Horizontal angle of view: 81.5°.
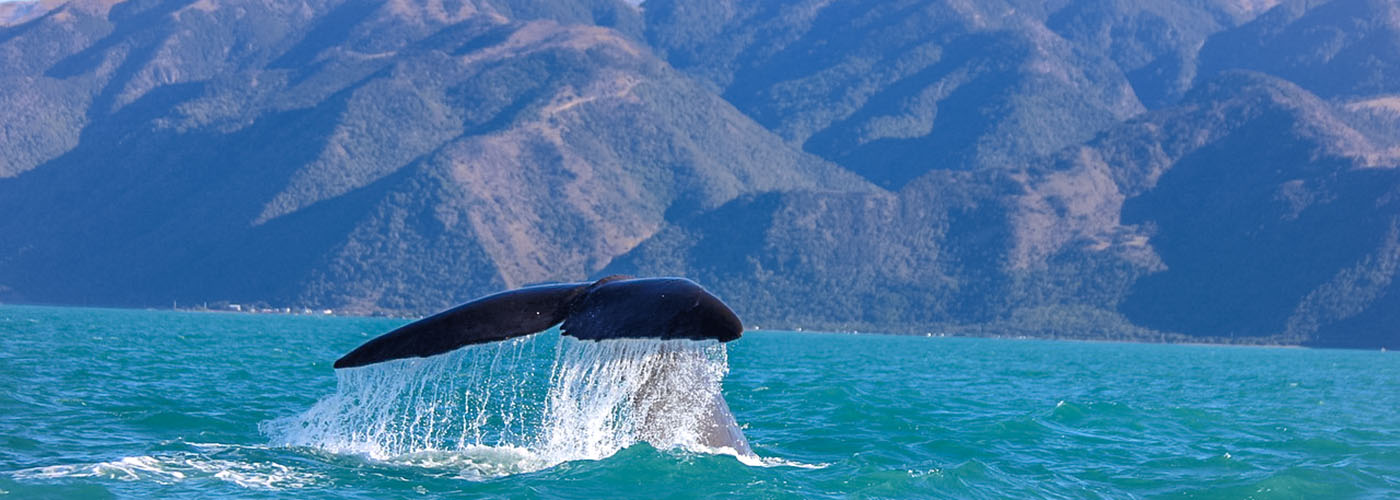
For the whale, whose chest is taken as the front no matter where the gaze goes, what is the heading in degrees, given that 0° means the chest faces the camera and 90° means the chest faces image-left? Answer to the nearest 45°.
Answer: approximately 225°
